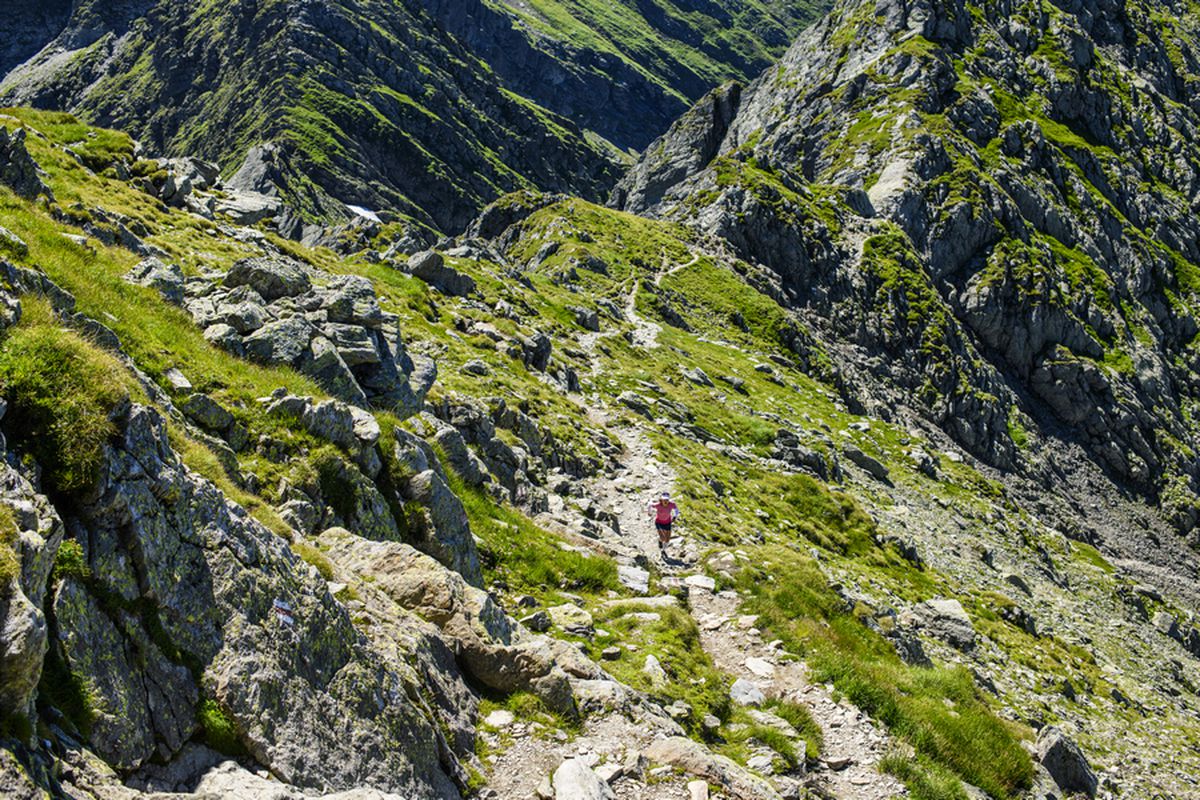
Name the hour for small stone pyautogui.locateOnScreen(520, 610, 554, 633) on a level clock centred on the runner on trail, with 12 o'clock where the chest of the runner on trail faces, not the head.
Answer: The small stone is roughly at 12 o'clock from the runner on trail.

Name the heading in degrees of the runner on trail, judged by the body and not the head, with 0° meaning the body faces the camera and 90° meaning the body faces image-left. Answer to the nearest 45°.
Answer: approximately 0°

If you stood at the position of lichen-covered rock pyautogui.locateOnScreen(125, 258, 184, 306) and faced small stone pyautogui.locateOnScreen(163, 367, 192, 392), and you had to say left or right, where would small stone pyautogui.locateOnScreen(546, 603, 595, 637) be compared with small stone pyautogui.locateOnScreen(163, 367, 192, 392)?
left

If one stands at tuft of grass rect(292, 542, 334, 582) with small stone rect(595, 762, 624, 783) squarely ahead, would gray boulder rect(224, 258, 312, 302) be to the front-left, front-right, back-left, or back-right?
back-left

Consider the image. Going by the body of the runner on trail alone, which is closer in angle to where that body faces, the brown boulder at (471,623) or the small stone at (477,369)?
the brown boulder
